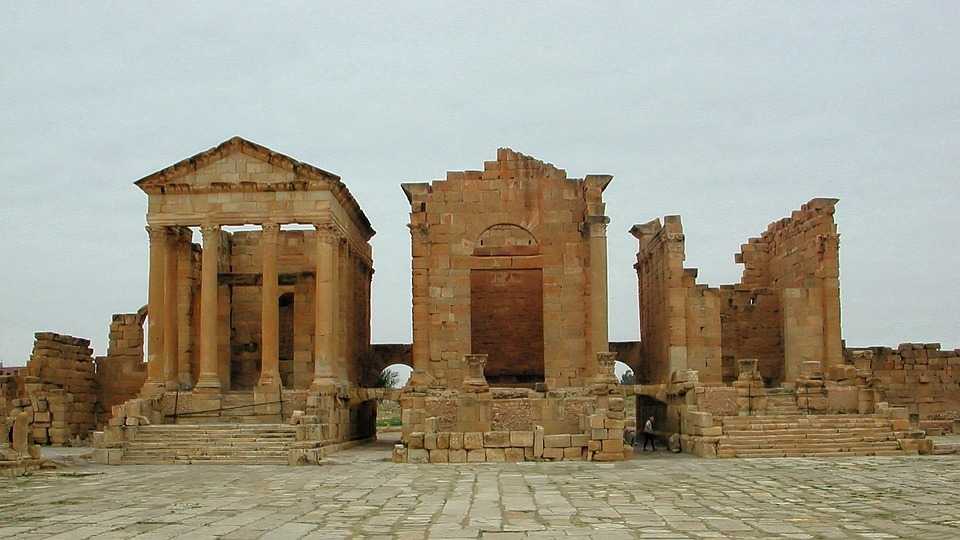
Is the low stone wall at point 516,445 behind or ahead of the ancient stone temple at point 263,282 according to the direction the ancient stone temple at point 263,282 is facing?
ahead

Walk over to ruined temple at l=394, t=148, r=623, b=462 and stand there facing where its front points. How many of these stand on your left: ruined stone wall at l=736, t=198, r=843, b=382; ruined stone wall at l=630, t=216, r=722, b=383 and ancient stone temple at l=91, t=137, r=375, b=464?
2

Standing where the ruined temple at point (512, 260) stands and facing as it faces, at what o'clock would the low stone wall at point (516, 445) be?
The low stone wall is roughly at 12 o'clock from the ruined temple.

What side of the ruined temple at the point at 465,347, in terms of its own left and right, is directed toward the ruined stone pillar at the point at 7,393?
right

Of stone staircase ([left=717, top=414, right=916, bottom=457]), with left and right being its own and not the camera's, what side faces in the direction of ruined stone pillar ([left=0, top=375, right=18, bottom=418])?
right

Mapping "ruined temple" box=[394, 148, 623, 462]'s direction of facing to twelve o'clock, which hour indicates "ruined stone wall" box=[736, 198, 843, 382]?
The ruined stone wall is roughly at 9 o'clock from the ruined temple.
